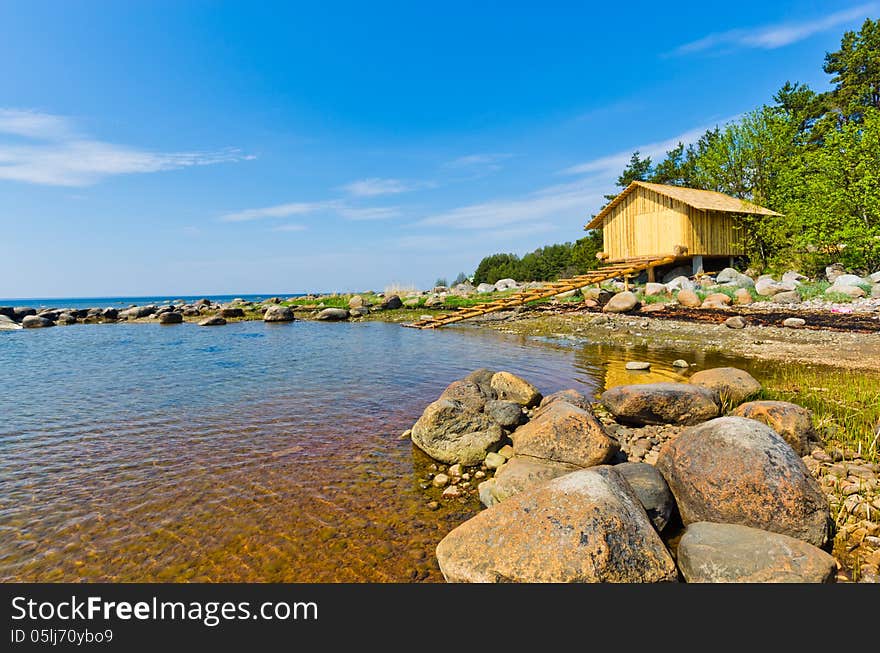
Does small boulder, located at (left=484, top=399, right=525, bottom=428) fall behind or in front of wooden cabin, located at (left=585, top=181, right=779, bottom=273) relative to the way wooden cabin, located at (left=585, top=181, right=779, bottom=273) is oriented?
in front

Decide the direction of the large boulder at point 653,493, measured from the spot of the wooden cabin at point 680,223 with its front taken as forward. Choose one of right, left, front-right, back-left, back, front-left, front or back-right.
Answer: front-left

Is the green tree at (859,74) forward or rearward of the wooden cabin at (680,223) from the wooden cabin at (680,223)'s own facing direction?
rearward

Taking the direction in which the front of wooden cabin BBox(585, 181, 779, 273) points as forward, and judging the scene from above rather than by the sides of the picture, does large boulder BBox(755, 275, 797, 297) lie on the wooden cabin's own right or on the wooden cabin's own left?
on the wooden cabin's own left

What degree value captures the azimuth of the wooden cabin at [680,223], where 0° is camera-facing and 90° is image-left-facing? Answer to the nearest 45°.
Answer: approximately 45°

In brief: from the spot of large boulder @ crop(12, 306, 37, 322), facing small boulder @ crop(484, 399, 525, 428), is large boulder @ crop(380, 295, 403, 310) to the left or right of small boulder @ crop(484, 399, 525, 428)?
left

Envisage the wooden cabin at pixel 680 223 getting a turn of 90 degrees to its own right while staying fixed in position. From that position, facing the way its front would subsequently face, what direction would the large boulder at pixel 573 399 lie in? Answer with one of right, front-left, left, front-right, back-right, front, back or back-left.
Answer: back-left

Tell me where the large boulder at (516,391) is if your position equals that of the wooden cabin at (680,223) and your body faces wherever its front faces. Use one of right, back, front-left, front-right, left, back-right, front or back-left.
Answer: front-left
